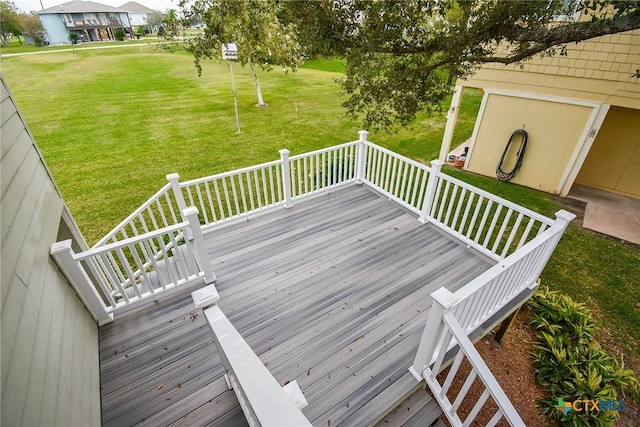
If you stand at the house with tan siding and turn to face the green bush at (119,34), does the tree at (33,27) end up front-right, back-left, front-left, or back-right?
front-left

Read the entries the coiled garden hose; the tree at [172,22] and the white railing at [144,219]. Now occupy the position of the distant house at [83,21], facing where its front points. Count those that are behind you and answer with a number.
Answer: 0

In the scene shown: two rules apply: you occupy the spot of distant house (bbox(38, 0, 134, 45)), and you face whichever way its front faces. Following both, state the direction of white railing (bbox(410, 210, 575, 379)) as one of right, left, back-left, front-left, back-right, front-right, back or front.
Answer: front

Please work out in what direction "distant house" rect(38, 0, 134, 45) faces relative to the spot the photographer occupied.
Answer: facing the viewer

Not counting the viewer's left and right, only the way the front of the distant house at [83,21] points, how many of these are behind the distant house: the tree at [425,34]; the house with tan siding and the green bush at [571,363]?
0

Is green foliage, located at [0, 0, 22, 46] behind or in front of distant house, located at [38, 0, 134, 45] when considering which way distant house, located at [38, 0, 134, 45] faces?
in front

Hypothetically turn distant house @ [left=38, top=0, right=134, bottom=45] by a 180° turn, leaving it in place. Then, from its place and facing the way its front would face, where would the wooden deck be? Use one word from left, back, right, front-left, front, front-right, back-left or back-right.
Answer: back

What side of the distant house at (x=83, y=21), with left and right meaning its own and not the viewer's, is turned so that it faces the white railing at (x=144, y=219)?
front

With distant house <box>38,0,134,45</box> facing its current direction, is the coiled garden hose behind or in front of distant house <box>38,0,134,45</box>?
in front

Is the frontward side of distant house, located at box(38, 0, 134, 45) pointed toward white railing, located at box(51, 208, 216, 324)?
yes

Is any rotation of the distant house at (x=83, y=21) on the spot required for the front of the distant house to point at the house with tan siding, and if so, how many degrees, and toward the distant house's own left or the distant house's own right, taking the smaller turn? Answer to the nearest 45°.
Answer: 0° — it already faces it

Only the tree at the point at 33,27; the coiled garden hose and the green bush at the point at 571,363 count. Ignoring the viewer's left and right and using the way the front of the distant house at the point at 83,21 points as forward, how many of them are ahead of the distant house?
2

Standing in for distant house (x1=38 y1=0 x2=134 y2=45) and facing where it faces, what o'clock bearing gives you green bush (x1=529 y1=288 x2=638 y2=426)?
The green bush is roughly at 12 o'clock from the distant house.
